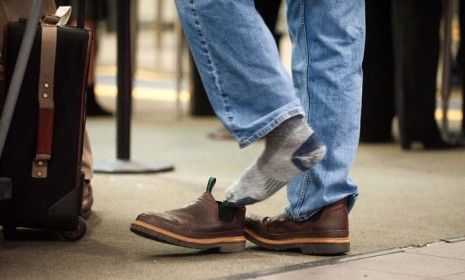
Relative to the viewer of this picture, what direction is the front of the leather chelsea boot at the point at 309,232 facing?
facing to the left of the viewer

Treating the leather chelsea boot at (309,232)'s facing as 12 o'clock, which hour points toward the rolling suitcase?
The rolling suitcase is roughly at 12 o'clock from the leather chelsea boot.
